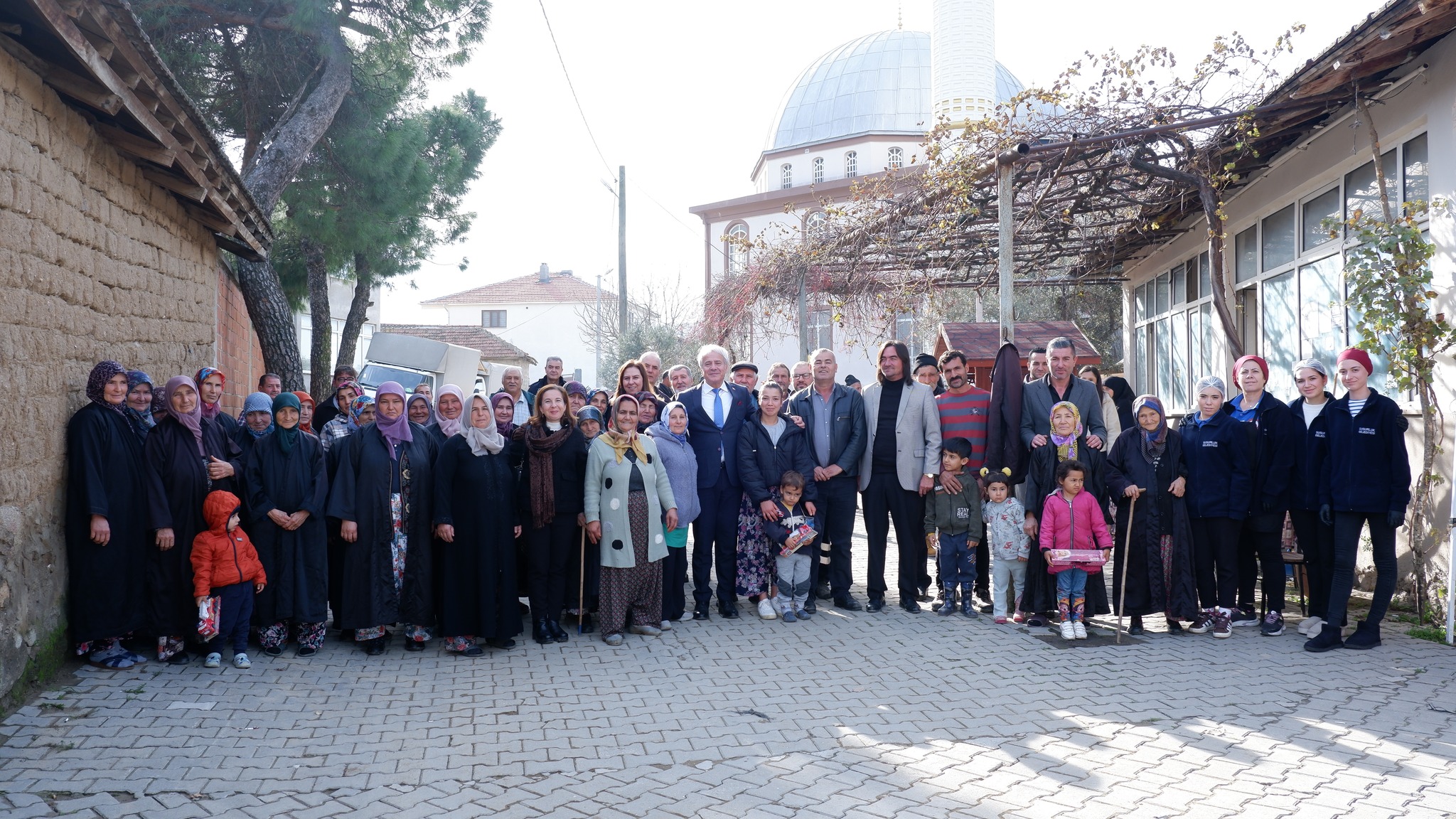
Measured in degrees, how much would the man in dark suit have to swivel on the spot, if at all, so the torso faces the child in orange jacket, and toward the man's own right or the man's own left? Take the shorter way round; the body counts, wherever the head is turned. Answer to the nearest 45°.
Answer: approximately 45° to the man's own right

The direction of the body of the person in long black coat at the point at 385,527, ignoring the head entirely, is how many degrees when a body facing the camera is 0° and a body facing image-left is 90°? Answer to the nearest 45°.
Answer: approximately 0°

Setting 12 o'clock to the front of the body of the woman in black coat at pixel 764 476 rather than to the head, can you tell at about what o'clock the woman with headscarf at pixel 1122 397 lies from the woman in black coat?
The woman with headscarf is roughly at 8 o'clock from the woman in black coat.

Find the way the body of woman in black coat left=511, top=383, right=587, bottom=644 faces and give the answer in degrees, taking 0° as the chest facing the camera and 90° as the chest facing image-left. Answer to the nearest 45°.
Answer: approximately 0°
